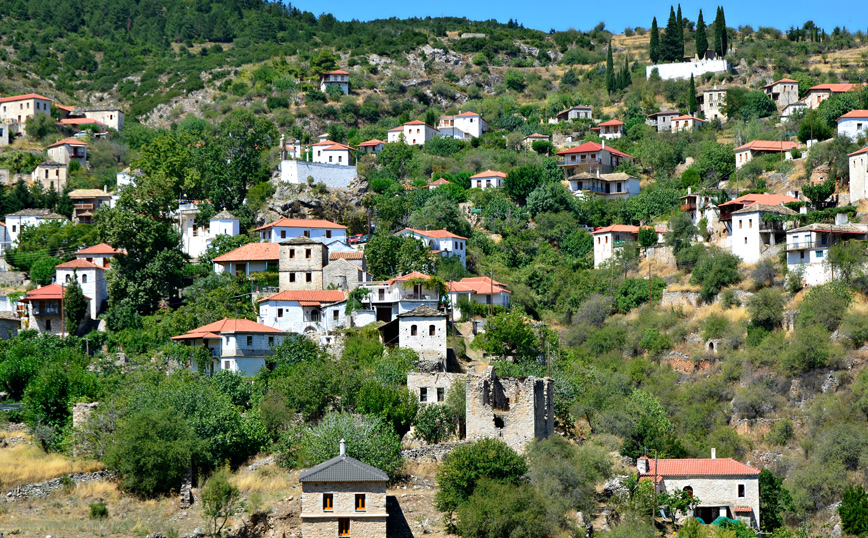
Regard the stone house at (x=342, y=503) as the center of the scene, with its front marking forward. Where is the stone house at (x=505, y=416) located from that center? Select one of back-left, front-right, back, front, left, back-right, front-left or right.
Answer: back-left

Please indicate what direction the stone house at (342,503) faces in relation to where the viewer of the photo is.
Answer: facing the viewer
